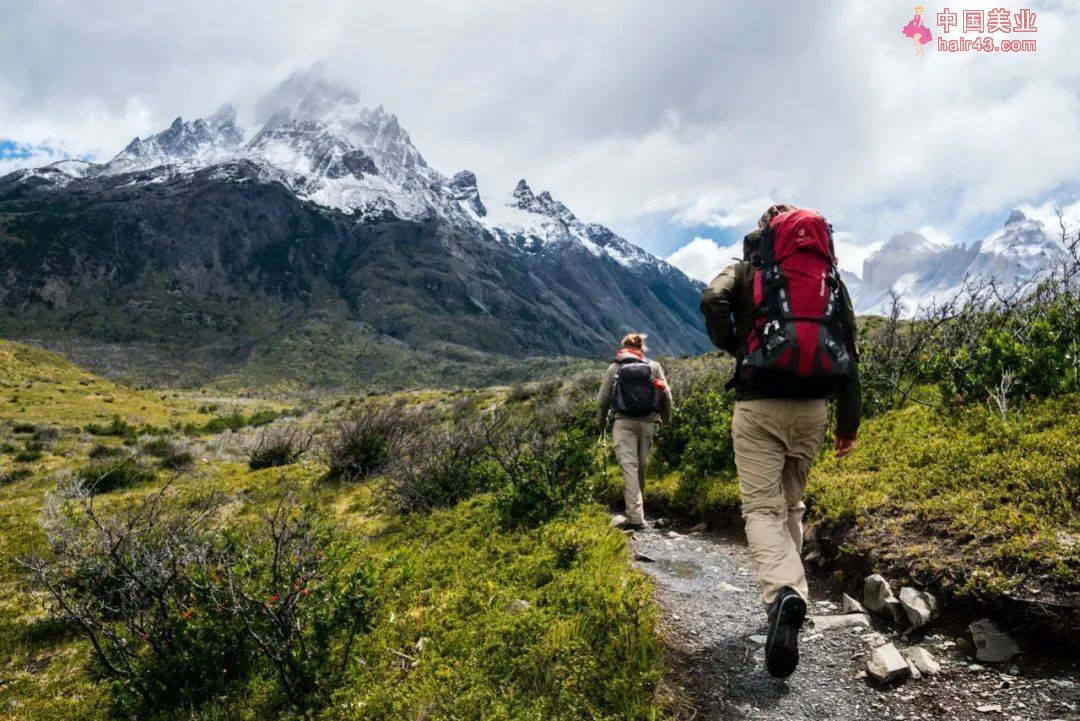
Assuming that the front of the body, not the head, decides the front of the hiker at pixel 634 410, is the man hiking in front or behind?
behind

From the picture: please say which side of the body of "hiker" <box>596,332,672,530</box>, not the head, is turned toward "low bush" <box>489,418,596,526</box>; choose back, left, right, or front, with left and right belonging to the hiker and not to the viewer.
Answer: left

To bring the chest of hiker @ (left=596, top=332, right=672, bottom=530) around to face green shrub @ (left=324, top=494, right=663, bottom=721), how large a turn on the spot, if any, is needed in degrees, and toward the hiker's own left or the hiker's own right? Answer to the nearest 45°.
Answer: approximately 180°

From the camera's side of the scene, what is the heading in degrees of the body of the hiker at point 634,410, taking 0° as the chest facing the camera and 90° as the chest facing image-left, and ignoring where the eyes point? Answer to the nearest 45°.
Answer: approximately 180°

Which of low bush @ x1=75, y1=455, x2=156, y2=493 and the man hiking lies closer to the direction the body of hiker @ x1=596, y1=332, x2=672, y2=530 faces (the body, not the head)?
the low bush

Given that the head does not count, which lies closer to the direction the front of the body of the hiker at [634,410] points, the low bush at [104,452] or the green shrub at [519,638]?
the low bush

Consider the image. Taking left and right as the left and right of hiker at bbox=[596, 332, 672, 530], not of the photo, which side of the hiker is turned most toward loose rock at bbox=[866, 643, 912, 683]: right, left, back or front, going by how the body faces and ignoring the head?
back

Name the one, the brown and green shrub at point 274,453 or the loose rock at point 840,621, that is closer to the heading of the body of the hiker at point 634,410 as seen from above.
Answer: the brown and green shrub

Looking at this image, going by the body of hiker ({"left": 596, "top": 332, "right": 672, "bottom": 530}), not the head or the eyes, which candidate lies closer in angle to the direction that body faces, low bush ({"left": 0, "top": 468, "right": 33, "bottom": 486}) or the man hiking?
the low bush
